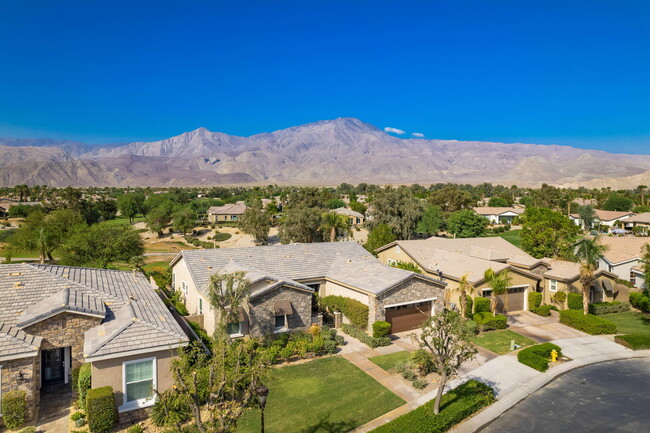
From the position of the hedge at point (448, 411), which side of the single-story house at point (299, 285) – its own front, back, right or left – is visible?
front

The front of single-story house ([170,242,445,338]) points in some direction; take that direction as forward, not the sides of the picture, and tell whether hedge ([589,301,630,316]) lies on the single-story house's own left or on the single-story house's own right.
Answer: on the single-story house's own left

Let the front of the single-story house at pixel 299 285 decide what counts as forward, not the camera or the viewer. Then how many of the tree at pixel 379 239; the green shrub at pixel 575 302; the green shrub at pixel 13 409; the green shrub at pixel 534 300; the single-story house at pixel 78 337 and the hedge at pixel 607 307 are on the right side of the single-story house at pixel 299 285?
2

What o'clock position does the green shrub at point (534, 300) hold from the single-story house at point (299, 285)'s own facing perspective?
The green shrub is roughly at 10 o'clock from the single-story house.

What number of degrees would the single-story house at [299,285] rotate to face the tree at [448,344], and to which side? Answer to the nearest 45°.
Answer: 0° — it already faces it

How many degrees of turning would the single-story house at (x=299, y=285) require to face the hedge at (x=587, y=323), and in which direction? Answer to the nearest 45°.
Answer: approximately 45° to its left

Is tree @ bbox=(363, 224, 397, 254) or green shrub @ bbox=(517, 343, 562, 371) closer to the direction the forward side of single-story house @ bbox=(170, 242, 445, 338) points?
the green shrub

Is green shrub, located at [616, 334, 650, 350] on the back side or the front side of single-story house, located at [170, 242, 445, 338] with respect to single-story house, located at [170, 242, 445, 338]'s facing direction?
on the front side

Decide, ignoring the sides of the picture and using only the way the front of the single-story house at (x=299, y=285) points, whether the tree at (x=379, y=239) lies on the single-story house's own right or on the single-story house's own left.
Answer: on the single-story house's own left

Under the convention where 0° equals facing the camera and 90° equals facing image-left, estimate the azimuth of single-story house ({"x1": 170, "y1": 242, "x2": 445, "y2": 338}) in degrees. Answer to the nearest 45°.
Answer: approximately 315°

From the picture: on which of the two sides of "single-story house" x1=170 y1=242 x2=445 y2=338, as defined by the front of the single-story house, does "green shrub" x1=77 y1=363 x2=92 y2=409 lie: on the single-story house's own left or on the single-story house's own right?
on the single-story house's own right

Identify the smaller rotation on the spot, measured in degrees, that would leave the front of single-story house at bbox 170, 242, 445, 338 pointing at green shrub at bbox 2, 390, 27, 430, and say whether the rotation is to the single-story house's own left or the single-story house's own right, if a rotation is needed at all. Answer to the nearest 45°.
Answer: approximately 90° to the single-story house's own right

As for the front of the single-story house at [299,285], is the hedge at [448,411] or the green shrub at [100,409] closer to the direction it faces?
the hedge

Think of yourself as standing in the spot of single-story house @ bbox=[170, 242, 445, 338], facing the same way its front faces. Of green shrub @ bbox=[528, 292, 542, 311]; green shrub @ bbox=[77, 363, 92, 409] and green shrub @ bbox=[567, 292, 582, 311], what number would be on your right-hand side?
1

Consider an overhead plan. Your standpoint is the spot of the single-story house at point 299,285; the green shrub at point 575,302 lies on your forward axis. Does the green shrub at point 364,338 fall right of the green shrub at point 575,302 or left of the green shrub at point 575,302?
right

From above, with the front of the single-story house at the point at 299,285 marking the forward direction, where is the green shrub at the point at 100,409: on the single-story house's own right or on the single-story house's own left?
on the single-story house's own right

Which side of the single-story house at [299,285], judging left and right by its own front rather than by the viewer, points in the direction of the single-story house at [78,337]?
right
